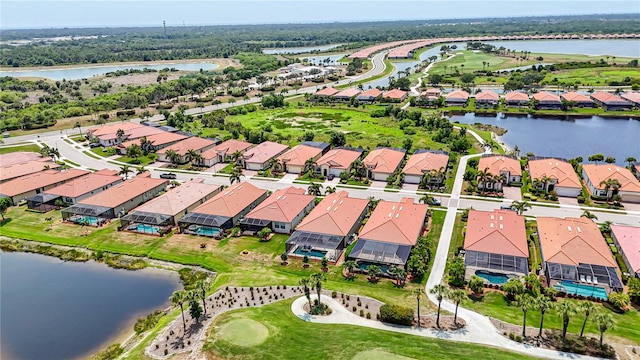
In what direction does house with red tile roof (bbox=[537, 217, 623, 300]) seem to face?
away from the camera

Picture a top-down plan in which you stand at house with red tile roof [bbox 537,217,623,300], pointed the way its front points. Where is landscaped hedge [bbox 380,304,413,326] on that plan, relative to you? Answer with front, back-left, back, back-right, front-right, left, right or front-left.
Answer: back-left

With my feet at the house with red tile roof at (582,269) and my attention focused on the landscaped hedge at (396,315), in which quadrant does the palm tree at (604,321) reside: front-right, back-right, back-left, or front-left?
front-left

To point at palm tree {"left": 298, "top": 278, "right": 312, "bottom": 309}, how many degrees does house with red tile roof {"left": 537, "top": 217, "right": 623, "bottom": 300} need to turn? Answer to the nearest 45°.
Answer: approximately 135° to its left

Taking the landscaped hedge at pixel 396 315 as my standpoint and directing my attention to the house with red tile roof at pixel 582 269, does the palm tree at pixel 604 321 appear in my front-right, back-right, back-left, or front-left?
front-right

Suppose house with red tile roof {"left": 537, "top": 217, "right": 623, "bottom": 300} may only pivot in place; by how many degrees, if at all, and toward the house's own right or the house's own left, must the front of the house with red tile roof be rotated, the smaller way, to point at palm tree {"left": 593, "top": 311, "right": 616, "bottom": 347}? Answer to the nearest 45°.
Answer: approximately 180°
